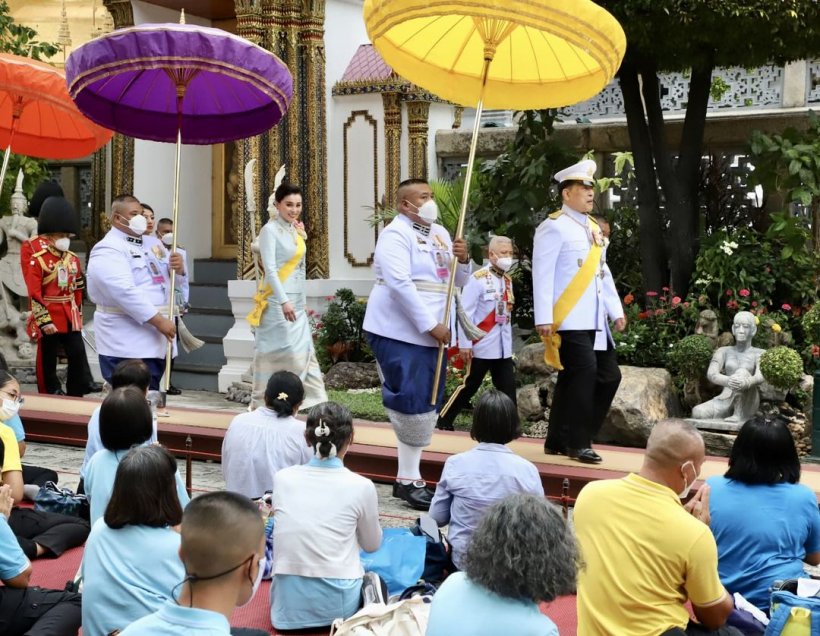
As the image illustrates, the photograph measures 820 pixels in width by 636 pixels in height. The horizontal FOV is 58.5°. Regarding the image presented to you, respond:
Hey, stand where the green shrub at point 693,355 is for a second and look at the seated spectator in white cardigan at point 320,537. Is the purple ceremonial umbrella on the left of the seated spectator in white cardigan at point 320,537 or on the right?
right

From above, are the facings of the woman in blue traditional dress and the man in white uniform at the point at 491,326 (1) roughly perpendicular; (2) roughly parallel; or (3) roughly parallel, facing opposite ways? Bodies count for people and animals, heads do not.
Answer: roughly parallel

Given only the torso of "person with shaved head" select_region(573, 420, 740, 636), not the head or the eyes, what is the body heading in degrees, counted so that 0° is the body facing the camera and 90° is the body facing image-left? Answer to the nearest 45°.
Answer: approximately 225°

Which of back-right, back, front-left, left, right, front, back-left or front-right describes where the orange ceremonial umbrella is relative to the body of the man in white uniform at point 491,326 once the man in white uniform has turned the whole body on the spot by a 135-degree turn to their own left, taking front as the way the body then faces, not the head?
left

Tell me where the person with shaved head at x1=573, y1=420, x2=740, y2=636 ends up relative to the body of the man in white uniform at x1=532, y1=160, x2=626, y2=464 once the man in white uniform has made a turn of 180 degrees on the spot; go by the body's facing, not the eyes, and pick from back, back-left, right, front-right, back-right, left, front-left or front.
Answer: back-left

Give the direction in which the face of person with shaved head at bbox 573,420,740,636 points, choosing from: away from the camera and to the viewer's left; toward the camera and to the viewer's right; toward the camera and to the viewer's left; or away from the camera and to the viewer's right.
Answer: away from the camera and to the viewer's right

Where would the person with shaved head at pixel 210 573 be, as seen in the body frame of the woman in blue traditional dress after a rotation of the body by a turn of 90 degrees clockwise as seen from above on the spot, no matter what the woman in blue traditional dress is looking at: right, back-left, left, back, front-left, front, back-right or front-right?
front-left

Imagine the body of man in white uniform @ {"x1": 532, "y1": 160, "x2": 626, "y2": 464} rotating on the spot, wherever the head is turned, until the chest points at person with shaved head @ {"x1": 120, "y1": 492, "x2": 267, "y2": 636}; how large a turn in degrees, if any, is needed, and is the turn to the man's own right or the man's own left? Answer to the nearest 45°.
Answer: approximately 45° to the man's own right
